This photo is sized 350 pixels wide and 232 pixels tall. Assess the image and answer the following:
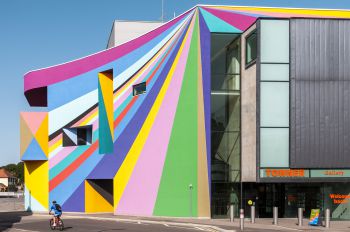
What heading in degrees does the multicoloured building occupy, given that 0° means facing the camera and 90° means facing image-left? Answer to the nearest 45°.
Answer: approximately 0°
